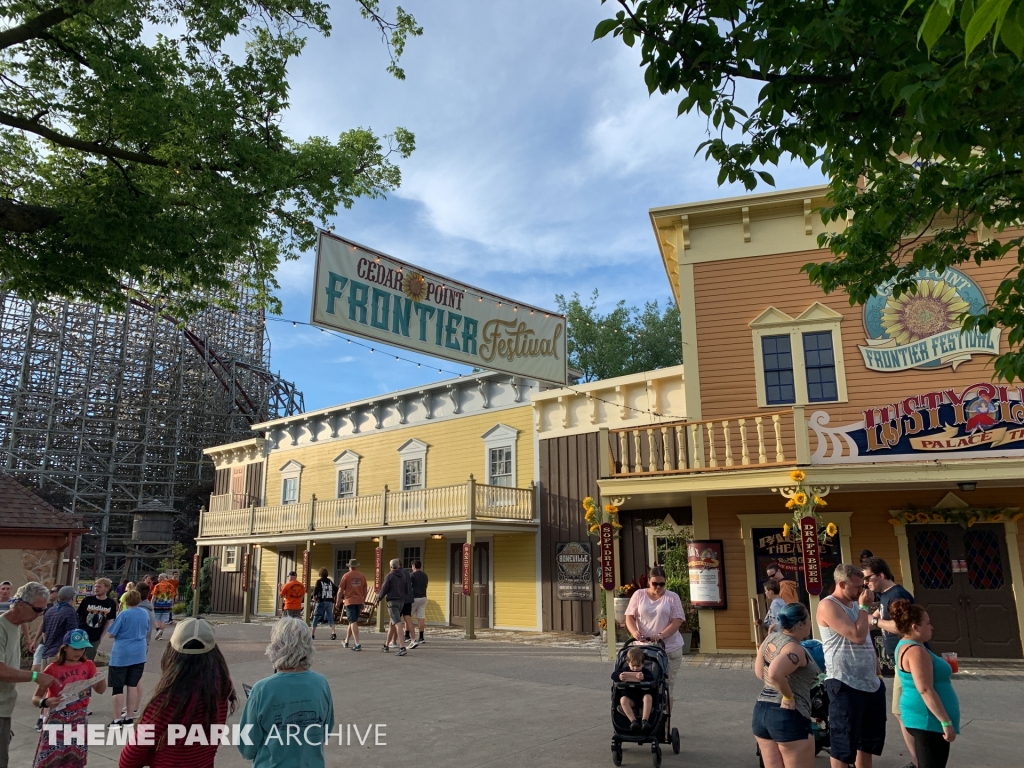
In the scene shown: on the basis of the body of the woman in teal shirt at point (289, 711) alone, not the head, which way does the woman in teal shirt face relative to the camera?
away from the camera

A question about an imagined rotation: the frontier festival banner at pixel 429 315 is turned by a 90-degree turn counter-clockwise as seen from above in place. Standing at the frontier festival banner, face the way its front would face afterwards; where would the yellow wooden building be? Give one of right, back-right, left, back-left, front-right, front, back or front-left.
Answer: front-left

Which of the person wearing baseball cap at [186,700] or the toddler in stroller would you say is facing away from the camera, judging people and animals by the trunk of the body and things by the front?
the person wearing baseball cap

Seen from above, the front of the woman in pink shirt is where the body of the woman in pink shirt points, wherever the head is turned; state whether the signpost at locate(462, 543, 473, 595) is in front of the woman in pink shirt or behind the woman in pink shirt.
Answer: behind

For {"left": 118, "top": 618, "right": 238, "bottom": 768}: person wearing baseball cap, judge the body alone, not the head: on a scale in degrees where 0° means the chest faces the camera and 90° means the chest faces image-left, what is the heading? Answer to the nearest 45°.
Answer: approximately 180°
